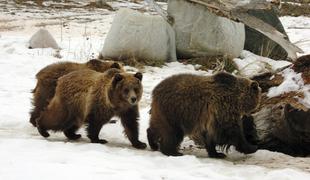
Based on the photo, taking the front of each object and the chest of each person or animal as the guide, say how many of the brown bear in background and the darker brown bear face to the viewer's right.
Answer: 2

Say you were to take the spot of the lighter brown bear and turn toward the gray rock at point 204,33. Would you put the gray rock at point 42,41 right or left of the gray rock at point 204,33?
left

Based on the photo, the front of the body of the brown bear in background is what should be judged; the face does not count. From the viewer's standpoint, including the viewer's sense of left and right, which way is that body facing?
facing to the right of the viewer

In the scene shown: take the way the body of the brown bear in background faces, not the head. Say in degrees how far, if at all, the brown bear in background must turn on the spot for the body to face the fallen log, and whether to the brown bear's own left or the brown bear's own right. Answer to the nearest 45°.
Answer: approximately 45° to the brown bear's own right

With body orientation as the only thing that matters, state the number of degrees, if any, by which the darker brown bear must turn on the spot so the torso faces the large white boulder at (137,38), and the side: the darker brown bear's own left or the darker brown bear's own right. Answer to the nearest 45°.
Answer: approximately 90° to the darker brown bear's own left

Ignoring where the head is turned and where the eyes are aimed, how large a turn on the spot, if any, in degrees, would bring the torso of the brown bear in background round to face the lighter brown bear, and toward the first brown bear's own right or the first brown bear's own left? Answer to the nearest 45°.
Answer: approximately 45° to the first brown bear's own right

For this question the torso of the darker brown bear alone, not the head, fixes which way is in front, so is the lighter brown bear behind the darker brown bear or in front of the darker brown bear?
behind

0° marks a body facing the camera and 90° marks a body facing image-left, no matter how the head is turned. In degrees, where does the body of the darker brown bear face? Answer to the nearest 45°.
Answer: approximately 270°

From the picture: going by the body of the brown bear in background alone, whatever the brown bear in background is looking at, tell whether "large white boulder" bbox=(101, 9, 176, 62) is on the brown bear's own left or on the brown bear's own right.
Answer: on the brown bear's own left
